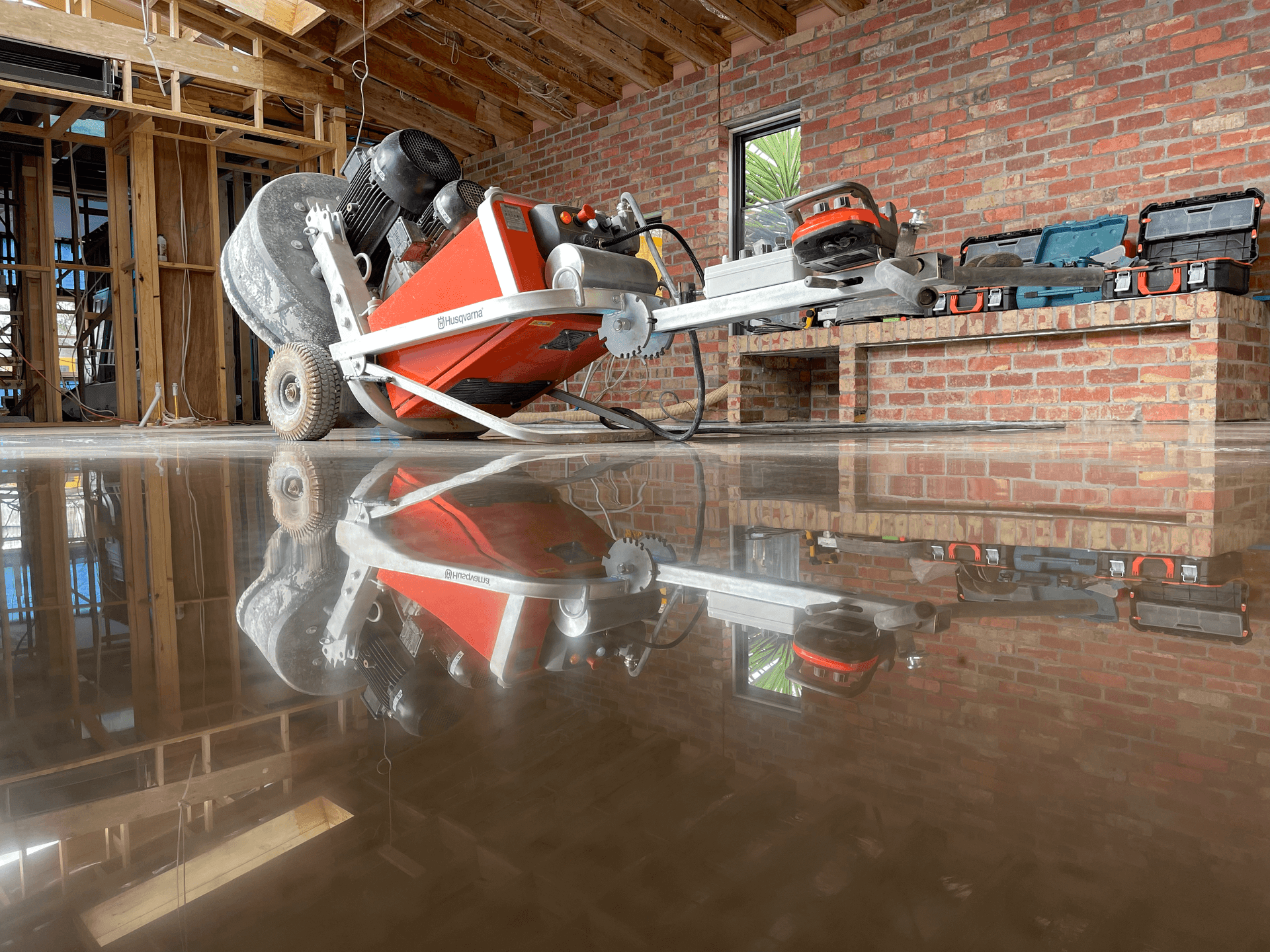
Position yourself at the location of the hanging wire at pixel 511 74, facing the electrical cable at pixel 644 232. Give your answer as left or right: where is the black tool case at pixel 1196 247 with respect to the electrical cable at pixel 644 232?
left

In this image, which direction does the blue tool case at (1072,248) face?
toward the camera

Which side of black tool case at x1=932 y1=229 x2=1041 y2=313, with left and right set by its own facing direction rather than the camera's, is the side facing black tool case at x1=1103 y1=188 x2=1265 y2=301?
left

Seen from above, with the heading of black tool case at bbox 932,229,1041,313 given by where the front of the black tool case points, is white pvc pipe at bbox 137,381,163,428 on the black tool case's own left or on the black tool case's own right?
on the black tool case's own right

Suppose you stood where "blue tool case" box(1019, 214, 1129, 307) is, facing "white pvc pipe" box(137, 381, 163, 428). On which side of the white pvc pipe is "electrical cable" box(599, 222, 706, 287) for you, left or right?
left

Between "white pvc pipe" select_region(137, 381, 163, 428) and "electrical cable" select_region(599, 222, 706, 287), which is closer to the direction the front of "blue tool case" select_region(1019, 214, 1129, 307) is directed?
the electrical cable

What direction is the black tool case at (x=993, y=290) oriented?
toward the camera

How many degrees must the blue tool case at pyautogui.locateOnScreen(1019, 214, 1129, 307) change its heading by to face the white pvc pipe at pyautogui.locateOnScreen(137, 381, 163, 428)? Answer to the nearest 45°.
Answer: approximately 90° to its right

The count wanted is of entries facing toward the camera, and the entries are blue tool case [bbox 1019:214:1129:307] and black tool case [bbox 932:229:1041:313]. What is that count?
2
